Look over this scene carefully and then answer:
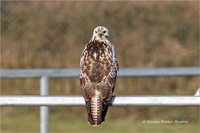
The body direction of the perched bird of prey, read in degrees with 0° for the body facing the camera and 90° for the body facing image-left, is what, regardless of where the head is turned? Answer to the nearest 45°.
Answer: approximately 180°
